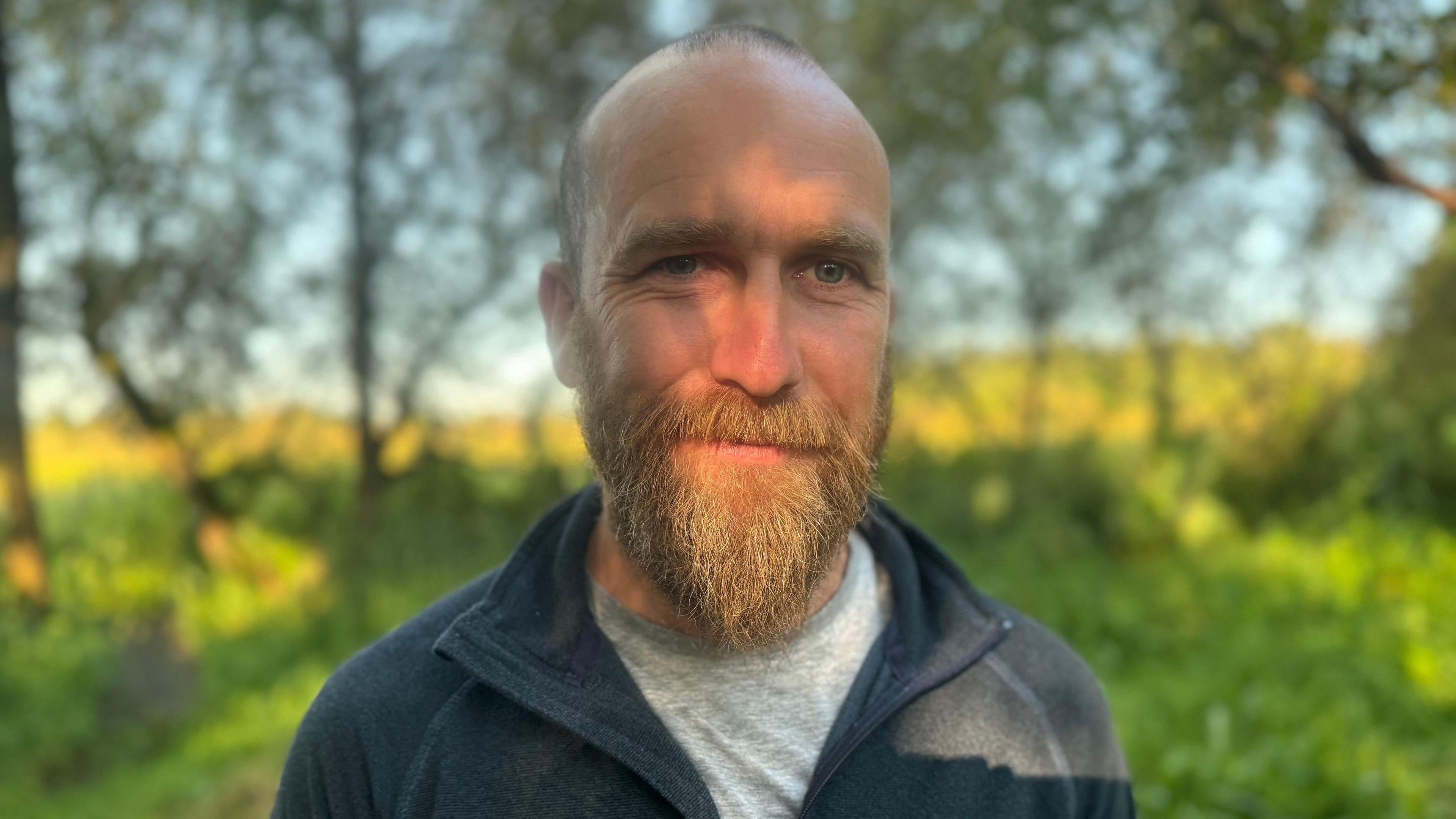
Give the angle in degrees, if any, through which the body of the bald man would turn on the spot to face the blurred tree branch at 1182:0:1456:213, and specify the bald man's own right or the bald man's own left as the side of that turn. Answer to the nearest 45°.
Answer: approximately 135° to the bald man's own left

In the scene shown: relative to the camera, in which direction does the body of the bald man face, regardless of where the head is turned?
toward the camera
